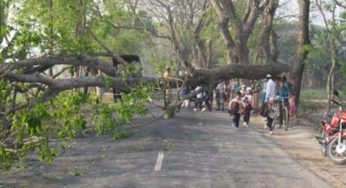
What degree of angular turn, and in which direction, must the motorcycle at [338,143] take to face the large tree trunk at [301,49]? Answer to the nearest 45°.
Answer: approximately 135° to its right

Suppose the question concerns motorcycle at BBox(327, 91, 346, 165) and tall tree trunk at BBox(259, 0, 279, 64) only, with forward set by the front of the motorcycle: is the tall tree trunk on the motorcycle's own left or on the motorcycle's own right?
on the motorcycle's own right

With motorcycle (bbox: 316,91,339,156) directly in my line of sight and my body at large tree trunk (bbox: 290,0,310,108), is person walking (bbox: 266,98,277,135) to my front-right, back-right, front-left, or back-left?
front-right

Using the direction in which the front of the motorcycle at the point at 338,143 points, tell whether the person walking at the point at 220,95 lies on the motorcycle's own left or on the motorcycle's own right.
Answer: on the motorcycle's own right

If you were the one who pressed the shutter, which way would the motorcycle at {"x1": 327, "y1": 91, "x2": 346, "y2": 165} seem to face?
facing the viewer and to the right of the viewer
